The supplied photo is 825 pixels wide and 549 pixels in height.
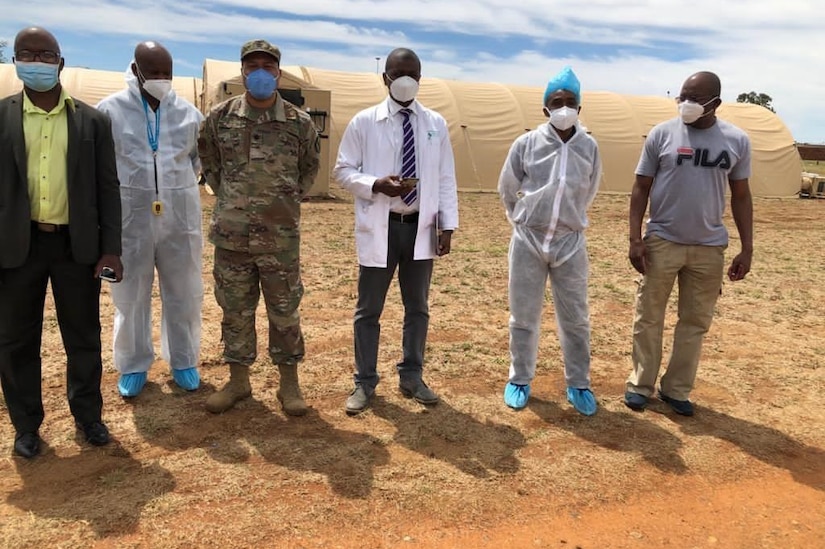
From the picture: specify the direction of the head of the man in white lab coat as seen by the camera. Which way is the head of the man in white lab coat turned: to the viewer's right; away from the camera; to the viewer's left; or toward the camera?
toward the camera

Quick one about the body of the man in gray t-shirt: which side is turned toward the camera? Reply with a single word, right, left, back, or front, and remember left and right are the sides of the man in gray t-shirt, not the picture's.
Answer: front

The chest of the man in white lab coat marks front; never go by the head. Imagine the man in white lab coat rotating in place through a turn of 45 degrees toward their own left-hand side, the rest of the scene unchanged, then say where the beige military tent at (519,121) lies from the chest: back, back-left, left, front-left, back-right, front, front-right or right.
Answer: back-left

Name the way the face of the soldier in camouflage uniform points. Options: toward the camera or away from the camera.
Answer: toward the camera

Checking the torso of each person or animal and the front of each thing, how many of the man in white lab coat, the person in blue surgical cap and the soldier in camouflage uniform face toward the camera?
3

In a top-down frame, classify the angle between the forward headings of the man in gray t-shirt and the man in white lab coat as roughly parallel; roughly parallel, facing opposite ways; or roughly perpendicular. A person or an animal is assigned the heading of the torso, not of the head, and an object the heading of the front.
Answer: roughly parallel

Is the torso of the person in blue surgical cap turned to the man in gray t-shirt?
no

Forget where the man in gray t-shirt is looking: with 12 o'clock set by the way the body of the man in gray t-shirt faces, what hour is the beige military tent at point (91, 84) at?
The beige military tent is roughly at 4 o'clock from the man in gray t-shirt.

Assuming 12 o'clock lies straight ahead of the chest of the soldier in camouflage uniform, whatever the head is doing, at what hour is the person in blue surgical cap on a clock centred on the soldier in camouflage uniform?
The person in blue surgical cap is roughly at 9 o'clock from the soldier in camouflage uniform.

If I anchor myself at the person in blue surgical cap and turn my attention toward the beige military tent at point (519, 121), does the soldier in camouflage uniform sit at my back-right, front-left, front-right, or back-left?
back-left

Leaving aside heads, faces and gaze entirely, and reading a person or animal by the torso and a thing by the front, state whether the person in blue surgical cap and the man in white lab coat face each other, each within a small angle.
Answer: no

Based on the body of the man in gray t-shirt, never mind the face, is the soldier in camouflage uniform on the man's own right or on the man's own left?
on the man's own right

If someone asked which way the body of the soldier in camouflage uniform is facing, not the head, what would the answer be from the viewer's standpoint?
toward the camera

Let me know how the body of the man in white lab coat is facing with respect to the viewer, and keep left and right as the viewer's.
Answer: facing the viewer

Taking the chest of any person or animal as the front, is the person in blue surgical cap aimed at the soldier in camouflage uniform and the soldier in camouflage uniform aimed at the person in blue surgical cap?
no

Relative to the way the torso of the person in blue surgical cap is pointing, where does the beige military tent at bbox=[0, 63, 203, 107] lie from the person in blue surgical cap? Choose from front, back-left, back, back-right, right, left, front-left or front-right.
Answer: back-right

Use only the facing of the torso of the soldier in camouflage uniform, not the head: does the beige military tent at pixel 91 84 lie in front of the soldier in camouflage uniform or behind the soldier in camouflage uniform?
behind

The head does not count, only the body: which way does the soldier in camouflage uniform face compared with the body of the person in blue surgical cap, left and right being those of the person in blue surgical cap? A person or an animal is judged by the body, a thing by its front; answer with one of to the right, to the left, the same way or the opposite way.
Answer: the same way

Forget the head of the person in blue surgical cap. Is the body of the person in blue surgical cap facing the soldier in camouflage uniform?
no

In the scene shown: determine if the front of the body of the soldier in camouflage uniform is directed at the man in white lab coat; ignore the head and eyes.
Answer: no

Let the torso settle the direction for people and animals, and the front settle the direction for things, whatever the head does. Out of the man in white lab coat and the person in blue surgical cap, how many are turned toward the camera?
2
